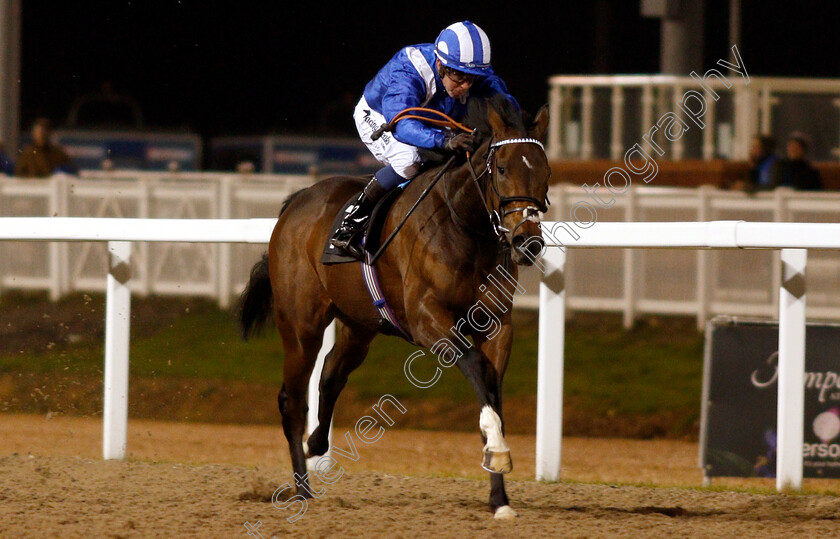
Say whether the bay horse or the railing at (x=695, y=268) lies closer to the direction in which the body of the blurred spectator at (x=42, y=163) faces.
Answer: the bay horse

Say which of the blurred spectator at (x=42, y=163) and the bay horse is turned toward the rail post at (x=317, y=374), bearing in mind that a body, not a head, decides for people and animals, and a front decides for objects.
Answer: the blurred spectator

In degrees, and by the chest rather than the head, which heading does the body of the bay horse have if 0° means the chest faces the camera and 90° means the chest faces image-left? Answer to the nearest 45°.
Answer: approximately 315°

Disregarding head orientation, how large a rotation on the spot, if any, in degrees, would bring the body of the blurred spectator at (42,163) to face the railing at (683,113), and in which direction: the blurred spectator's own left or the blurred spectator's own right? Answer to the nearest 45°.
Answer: approximately 90° to the blurred spectator's own left

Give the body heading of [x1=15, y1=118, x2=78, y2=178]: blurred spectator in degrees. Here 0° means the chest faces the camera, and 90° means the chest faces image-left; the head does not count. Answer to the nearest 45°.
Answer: approximately 0°

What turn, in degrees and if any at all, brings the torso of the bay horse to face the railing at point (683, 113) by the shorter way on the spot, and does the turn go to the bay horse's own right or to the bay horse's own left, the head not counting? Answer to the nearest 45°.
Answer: approximately 135° to the bay horse's own left

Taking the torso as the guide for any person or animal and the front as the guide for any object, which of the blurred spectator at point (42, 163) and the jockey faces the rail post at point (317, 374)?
the blurred spectator

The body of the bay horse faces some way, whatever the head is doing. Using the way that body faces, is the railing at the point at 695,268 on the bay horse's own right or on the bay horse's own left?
on the bay horse's own left

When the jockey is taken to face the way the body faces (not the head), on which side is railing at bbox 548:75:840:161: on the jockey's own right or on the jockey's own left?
on the jockey's own left
